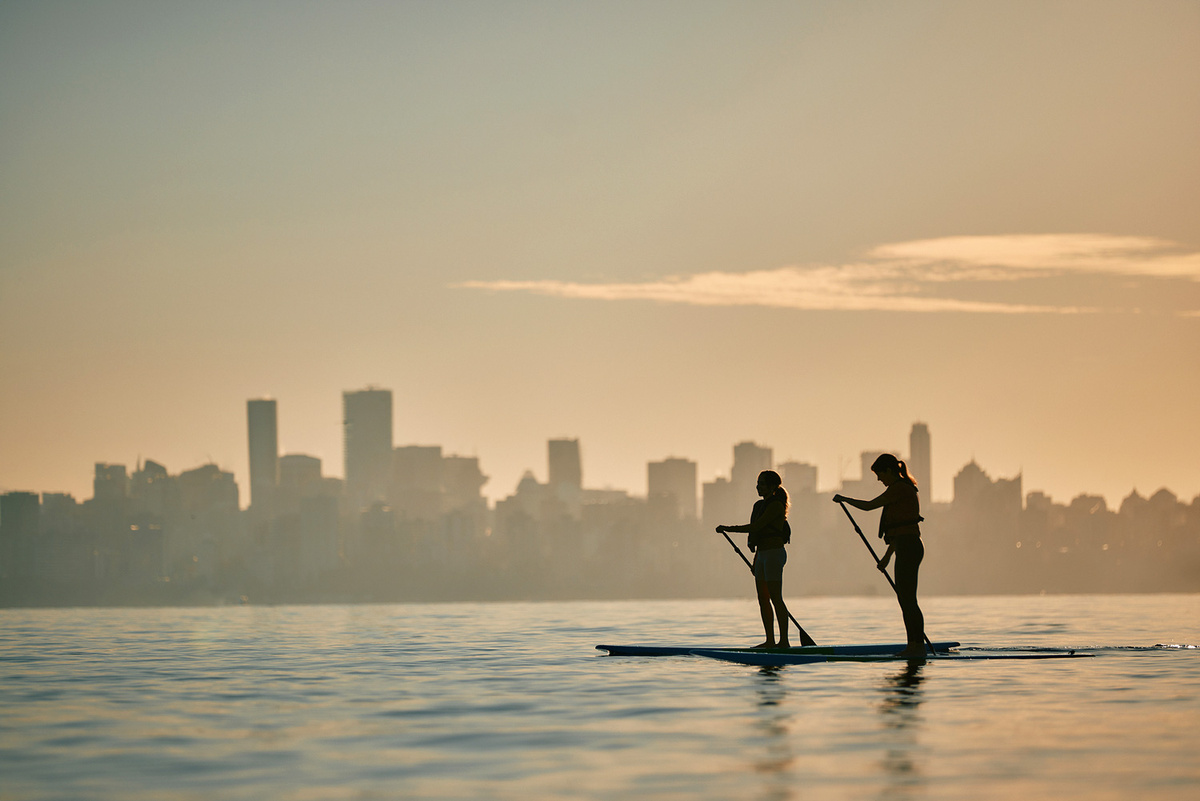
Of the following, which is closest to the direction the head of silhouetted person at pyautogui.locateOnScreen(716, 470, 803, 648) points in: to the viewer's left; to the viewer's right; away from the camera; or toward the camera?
to the viewer's left

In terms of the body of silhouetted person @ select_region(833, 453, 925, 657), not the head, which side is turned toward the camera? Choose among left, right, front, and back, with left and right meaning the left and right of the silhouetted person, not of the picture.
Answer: left

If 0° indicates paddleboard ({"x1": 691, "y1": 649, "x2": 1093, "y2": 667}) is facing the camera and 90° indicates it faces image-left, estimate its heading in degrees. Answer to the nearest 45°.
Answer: approximately 90°

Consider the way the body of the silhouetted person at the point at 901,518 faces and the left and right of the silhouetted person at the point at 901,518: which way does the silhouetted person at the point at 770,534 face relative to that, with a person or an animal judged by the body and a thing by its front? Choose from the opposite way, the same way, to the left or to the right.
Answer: the same way

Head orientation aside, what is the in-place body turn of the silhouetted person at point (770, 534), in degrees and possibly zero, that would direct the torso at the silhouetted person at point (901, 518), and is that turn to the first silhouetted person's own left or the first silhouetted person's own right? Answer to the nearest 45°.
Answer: approximately 135° to the first silhouetted person's own left

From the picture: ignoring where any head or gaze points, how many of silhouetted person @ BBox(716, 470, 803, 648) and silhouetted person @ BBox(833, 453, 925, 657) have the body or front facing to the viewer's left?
2

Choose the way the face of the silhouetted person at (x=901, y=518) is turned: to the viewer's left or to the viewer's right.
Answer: to the viewer's left

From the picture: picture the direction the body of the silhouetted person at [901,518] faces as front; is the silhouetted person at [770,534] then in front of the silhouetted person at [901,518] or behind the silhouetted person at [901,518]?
in front

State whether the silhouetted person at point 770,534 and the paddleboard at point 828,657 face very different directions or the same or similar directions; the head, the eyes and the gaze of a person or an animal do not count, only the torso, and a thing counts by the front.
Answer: same or similar directions

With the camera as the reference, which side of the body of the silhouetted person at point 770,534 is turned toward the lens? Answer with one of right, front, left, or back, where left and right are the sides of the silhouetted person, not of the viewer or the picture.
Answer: left
